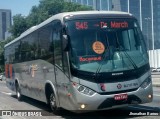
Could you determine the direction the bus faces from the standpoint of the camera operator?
facing the viewer and to the right of the viewer
